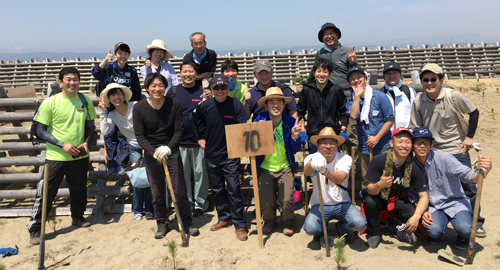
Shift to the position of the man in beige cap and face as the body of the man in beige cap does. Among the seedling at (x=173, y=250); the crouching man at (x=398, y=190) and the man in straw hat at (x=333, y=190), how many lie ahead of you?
3

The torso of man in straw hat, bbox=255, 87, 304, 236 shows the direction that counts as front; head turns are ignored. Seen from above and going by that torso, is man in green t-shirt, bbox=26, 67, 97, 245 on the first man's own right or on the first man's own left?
on the first man's own right

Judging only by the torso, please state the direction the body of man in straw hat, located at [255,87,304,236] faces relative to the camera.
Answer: toward the camera

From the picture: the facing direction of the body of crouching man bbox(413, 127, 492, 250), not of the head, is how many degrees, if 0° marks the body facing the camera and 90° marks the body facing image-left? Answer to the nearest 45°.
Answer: approximately 45°

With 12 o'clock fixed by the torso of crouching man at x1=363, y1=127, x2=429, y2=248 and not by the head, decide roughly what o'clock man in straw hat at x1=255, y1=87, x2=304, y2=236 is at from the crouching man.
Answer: The man in straw hat is roughly at 3 o'clock from the crouching man.

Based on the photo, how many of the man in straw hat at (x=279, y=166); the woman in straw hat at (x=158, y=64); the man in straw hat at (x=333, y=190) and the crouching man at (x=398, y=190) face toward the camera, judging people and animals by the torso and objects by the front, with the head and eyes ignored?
4

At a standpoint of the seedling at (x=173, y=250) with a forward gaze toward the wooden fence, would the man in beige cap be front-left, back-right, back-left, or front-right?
front-right

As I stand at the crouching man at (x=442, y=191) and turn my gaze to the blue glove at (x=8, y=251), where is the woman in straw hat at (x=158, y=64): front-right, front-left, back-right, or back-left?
front-right

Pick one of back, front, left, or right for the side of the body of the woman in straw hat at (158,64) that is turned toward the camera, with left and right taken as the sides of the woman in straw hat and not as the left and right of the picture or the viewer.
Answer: front

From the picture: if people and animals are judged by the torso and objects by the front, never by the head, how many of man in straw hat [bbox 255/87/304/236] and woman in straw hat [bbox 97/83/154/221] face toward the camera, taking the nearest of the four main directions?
2

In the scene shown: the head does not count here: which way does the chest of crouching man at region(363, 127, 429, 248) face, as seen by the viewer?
toward the camera

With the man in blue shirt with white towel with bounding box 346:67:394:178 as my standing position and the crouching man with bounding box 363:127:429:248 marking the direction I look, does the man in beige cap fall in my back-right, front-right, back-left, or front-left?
front-left
